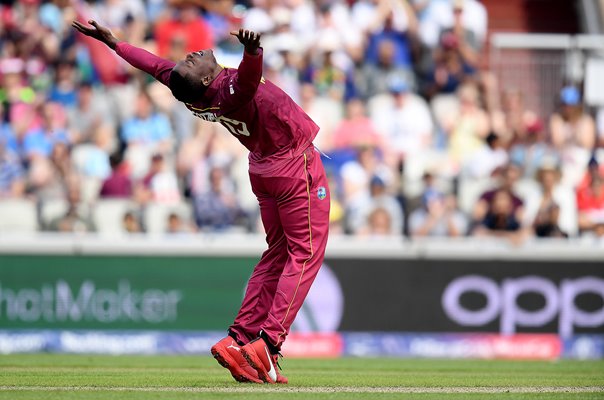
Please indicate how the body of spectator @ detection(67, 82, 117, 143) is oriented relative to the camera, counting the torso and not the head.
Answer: toward the camera

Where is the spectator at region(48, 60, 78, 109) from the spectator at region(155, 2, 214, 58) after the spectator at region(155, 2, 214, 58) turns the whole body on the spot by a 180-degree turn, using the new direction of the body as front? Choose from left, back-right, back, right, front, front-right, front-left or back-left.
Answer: left

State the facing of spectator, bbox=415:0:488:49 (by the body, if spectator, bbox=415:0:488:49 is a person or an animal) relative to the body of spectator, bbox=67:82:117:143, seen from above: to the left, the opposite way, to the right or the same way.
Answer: the same way

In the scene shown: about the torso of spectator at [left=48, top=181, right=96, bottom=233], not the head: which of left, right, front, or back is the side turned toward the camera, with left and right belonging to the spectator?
front

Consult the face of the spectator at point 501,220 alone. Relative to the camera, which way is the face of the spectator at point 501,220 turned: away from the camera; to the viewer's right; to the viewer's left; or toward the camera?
toward the camera

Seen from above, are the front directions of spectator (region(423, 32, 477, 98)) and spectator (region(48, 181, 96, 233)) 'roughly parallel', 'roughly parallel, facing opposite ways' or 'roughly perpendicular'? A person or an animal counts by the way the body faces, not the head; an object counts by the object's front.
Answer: roughly parallel

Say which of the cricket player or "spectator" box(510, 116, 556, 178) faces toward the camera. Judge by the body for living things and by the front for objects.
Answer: the spectator

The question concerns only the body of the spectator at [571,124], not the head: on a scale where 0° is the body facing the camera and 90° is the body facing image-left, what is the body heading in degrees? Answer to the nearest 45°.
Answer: approximately 0°

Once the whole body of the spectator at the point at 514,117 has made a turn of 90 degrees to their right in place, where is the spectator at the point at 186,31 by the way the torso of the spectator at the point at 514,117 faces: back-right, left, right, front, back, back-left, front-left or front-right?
front

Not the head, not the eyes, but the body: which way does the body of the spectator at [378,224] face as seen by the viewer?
toward the camera

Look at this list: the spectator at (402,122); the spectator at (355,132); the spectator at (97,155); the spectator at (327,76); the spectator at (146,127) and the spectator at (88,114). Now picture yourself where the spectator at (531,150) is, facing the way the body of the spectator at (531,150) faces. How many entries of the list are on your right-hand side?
6

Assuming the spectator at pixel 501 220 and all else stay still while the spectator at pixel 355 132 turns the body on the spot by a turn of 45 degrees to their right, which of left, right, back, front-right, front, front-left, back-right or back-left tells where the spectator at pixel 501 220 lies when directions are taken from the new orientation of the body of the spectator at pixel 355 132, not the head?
left

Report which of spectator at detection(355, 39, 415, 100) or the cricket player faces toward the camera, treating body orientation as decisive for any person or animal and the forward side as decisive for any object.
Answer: the spectator

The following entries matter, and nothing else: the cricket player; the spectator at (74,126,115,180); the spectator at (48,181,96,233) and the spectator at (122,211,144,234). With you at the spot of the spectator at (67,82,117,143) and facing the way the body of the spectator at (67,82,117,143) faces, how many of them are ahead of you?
4

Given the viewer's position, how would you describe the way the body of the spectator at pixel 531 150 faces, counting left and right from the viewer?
facing the viewer

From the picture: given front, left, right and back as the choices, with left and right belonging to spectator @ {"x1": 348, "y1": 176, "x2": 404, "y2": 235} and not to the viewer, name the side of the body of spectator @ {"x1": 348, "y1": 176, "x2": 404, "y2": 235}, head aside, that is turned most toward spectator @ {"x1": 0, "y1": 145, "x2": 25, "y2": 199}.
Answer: right
